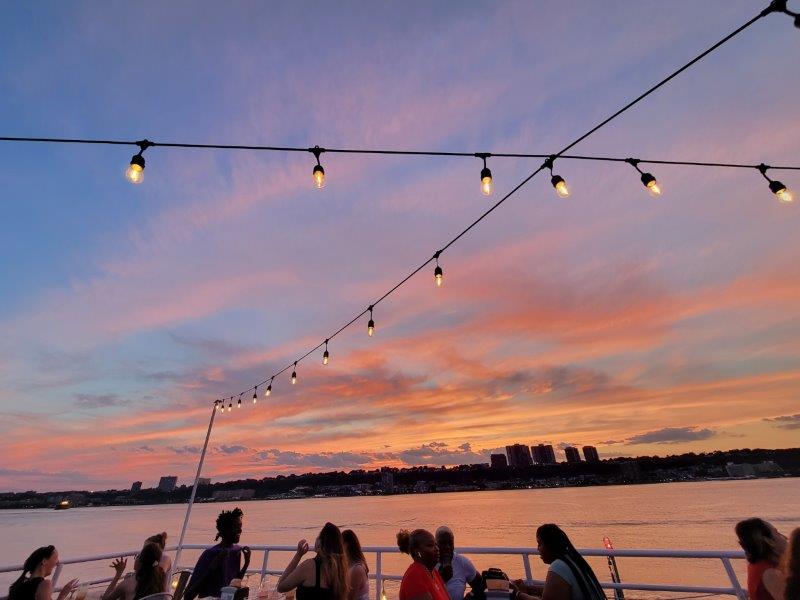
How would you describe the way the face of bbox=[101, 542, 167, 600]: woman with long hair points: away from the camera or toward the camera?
away from the camera

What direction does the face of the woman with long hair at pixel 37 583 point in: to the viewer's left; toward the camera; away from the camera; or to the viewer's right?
to the viewer's right

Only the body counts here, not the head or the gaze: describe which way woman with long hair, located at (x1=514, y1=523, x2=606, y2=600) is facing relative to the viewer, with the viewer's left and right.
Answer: facing to the left of the viewer
